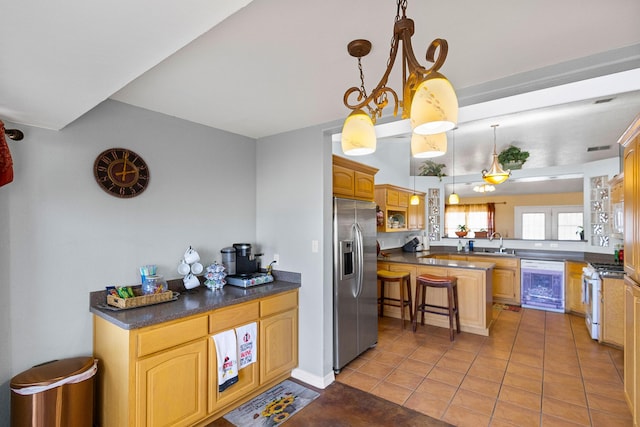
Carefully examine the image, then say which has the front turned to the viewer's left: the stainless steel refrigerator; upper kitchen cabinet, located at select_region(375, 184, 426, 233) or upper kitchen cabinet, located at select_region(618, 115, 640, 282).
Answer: upper kitchen cabinet, located at select_region(618, 115, 640, 282)

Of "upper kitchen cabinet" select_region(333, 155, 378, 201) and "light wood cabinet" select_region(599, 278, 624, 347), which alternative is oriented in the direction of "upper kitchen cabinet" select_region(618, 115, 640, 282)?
"upper kitchen cabinet" select_region(333, 155, 378, 201)

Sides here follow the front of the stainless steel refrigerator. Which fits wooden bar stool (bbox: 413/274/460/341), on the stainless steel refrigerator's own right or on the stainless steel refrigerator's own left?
on the stainless steel refrigerator's own left

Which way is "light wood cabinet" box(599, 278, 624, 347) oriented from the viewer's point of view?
to the viewer's left

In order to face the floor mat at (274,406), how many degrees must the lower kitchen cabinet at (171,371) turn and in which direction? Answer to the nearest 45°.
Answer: approximately 45° to its left

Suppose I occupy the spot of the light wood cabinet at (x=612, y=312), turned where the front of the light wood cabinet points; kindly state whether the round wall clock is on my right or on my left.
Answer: on my left

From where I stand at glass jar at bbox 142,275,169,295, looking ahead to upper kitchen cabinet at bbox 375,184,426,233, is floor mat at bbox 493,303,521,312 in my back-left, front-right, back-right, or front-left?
front-right

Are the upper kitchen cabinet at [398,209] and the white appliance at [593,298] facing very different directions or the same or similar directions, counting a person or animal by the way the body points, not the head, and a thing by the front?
very different directions

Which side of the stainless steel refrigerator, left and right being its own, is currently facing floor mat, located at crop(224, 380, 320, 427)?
right

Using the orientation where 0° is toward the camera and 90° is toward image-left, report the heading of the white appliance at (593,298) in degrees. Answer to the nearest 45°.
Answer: approximately 90°

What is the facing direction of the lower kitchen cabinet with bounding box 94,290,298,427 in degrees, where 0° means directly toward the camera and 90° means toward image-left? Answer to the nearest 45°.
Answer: approximately 315°

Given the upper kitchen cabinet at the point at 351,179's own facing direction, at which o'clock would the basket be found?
The basket is roughly at 3 o'clock from the upper kitchen cabinet.

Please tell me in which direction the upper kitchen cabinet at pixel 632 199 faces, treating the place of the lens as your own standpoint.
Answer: facing to the left of the viewer

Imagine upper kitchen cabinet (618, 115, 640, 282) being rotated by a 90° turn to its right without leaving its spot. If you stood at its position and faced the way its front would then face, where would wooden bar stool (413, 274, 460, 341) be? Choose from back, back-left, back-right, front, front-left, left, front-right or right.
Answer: front-left

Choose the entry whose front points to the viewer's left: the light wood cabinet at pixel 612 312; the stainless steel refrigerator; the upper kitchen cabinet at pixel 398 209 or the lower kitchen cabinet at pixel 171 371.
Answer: the light wood cabinet

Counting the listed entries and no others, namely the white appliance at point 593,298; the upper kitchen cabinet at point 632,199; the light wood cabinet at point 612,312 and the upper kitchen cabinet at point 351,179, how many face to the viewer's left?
3

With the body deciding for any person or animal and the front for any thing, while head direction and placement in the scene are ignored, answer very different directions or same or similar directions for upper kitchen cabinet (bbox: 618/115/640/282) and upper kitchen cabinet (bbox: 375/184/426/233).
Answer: very different directions

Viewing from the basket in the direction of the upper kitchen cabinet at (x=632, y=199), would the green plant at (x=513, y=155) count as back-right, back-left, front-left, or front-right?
front-left

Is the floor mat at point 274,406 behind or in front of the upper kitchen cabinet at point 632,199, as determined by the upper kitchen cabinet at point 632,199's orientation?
in front

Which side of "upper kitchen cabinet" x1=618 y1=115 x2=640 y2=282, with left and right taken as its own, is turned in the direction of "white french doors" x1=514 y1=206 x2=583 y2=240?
right
